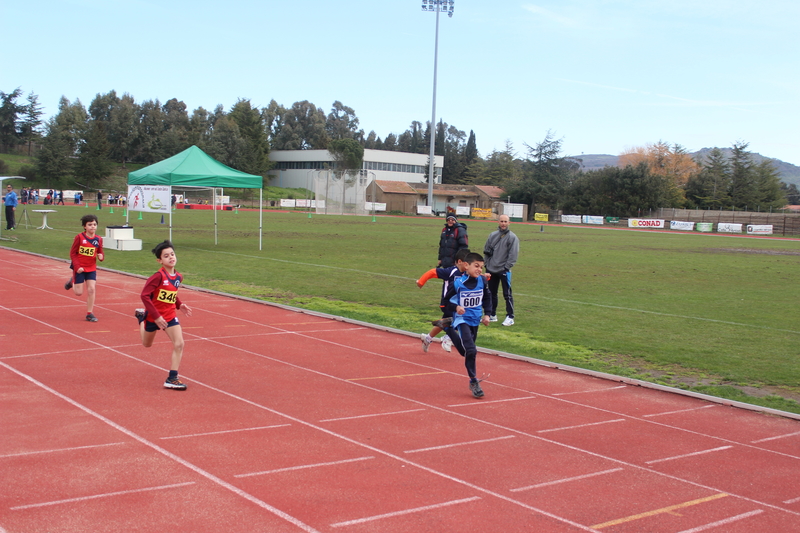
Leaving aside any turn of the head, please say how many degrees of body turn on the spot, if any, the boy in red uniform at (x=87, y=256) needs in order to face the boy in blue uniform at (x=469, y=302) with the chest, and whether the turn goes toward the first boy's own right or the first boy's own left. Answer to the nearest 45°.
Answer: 0° — they already face them

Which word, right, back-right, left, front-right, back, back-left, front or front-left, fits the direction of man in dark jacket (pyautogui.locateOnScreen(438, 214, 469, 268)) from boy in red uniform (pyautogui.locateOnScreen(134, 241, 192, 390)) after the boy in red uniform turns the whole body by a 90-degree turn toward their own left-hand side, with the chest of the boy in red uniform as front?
front

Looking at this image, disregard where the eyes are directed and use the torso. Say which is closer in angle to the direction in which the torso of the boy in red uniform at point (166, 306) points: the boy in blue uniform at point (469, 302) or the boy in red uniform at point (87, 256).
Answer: the boy in blue uniform

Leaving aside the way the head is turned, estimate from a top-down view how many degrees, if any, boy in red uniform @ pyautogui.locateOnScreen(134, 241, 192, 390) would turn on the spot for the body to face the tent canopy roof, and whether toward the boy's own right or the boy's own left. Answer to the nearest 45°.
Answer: approximately 135° to the boy's own left

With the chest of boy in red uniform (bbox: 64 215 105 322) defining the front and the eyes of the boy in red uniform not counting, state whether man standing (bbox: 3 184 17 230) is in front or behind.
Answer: behind

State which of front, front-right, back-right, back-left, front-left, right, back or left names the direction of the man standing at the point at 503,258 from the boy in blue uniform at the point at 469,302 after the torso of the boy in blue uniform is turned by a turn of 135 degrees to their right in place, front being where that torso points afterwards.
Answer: right

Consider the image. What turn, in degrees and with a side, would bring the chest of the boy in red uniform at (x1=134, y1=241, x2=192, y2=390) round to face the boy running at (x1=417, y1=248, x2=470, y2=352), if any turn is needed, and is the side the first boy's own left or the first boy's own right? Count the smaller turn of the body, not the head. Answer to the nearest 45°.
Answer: approximately 45° to the first boy's own left

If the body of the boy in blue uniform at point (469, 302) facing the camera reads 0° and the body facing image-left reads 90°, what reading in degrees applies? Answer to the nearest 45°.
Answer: approximately 315°

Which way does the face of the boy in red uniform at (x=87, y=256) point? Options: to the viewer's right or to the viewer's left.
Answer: to the viewer's right

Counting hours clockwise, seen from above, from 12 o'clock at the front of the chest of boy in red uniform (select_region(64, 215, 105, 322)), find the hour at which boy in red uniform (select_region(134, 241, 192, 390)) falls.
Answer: boy in red uniform (select_region(134, 241, 192, 390)) is roughly at 1 o'clock from boy in red uniform (select_region(64, 215, 105, 322)).
